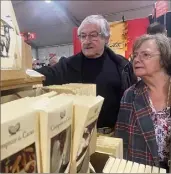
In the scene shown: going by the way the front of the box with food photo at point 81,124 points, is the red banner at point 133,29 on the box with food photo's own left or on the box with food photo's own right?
on the box with food photo's own left

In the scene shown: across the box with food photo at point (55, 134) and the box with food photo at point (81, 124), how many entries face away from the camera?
0

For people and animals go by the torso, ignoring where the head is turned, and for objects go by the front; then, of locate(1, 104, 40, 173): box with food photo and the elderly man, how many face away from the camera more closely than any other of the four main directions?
0

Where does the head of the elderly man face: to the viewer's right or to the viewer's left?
to the viewer's left

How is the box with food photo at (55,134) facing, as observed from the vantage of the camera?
facing the viewer and to the right of the viewer

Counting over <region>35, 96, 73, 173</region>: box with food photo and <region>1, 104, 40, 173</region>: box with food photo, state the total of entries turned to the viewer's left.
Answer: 0

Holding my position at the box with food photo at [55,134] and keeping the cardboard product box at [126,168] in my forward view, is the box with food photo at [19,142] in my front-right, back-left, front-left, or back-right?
back-right

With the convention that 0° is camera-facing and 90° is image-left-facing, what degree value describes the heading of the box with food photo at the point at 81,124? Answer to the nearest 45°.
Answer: approximately 315°
